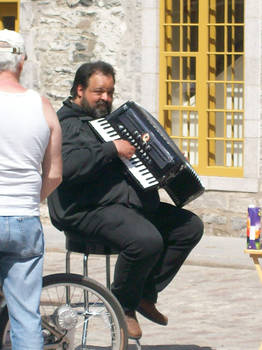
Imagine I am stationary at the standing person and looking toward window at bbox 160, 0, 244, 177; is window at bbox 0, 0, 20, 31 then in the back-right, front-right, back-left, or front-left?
front-left

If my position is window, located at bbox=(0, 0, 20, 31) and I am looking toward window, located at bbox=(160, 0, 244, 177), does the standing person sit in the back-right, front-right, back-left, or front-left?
front-right

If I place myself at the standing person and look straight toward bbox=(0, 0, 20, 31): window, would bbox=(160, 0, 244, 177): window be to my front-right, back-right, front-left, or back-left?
front-right

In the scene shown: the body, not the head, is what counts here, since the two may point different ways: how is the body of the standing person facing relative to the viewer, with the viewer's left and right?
facing away from the viewer

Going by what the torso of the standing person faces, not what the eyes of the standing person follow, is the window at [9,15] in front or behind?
in front

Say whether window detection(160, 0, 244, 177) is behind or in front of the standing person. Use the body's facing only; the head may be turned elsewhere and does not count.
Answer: in front

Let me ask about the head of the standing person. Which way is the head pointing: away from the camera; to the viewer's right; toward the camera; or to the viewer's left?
away from the camera
